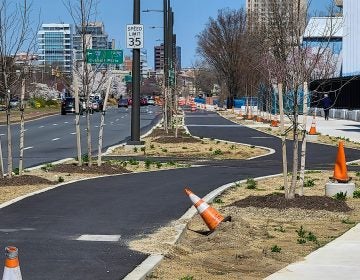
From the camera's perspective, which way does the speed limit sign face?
toward the camera

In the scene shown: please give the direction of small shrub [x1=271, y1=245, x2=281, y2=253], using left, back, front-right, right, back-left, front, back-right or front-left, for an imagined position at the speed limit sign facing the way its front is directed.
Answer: front

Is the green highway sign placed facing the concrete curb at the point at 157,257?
yes

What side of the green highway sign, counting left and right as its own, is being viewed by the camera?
front

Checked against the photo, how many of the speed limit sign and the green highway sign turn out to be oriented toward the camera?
2

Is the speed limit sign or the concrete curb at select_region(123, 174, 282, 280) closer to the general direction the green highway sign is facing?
the concrete curb

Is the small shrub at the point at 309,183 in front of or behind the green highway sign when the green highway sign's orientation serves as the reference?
in front

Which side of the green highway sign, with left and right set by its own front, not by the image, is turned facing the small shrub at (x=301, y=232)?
front

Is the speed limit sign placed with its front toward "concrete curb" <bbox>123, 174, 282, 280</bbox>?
yes

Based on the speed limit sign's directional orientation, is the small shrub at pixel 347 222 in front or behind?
in front

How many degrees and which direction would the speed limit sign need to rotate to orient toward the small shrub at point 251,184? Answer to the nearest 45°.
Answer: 0° — it already faces it

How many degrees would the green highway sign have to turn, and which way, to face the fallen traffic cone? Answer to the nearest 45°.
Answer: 0° — it already faces it

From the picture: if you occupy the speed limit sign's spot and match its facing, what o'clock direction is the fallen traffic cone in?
The fallen traffic cone is roughly at 12 o'clock from the speed limit sign.
